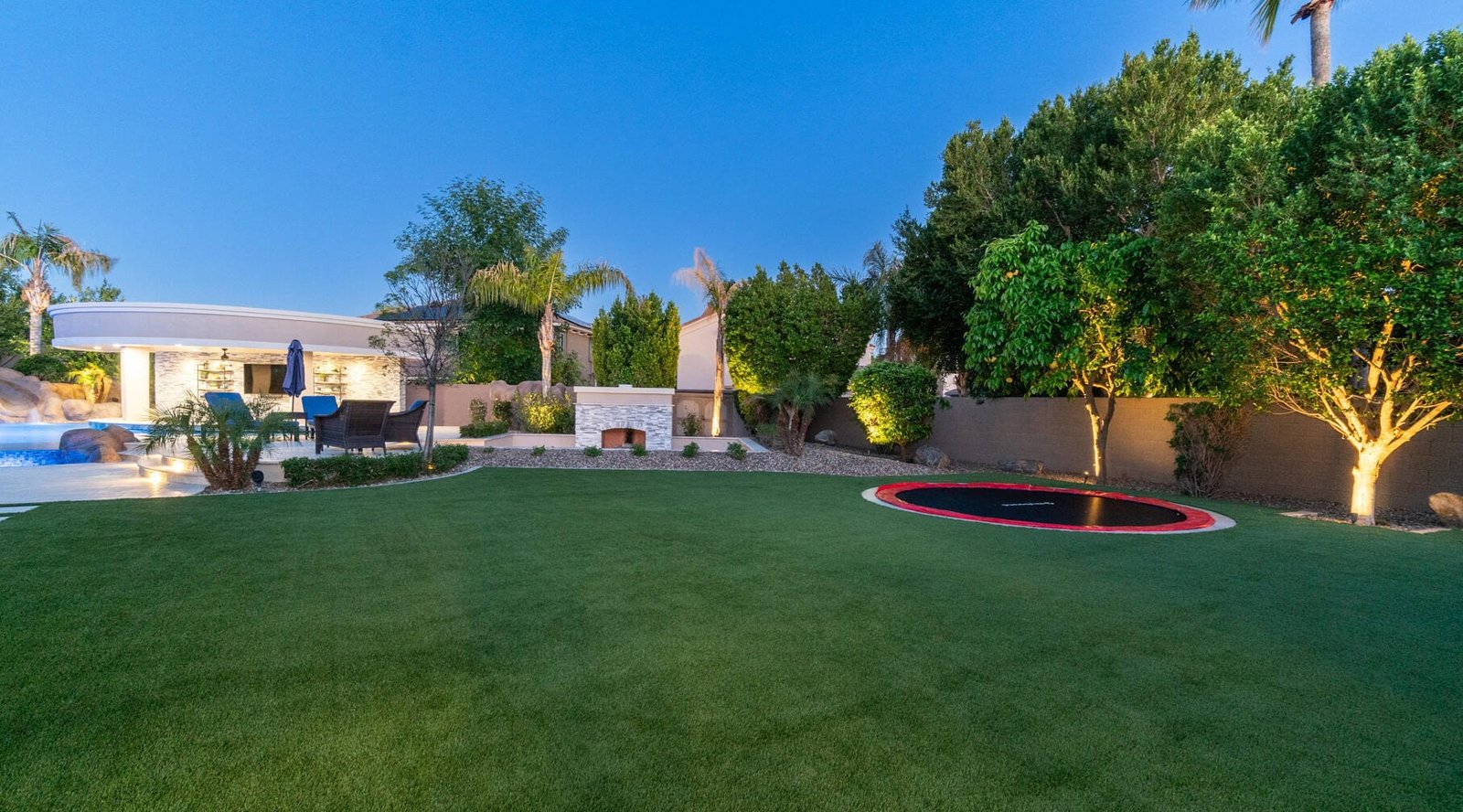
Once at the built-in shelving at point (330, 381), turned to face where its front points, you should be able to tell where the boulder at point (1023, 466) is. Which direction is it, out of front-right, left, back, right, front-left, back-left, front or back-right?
front-left

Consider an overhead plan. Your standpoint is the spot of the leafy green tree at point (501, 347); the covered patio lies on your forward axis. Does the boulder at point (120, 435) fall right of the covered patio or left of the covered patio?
left

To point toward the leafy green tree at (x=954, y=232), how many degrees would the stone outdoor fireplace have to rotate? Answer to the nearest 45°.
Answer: approximately 90° to its left

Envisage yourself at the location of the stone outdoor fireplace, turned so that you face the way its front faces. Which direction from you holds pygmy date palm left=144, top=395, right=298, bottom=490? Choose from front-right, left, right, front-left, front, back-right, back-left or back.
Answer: front-right

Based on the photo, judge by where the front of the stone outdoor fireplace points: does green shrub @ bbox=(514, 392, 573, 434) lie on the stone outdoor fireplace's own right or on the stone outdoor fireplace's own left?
on the stone outdoor fireplace's own right

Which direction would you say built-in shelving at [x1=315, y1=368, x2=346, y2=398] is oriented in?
toward the camera

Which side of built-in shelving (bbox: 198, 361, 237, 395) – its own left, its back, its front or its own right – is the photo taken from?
front

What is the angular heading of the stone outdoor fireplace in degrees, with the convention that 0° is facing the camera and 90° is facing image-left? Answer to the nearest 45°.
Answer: approximately 0°

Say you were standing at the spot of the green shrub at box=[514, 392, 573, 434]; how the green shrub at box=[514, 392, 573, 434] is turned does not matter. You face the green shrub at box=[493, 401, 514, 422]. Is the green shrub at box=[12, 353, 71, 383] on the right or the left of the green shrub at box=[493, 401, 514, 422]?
left
